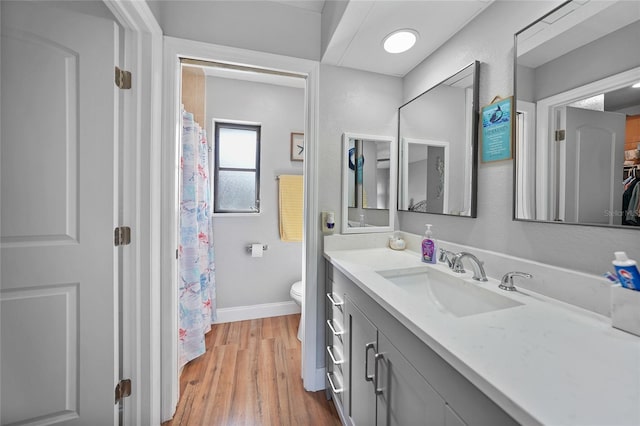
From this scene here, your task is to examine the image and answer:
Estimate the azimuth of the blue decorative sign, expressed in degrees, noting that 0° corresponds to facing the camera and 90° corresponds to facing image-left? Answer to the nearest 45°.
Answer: approximately 45°

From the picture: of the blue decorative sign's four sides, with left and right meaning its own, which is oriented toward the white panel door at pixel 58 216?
front

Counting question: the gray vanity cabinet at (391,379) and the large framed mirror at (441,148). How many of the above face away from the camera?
0

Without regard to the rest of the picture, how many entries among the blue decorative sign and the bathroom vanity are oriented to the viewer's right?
0

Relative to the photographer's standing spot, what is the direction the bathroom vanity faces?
facing the viewer and to the left of the viewer

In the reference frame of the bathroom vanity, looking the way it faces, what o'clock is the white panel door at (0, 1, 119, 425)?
The white panel door is roughly at 1 o'clock from the bathroom vanity.

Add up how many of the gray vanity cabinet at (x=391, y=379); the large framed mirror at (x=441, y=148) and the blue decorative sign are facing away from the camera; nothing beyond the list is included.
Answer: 0

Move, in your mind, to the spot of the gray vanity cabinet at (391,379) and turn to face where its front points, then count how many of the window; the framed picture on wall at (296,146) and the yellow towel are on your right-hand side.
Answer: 3

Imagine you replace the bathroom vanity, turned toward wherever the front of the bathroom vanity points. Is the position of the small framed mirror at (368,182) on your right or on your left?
on your right

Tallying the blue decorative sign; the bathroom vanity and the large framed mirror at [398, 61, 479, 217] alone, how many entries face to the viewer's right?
0

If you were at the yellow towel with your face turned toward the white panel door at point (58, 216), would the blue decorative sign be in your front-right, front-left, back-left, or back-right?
front-left
